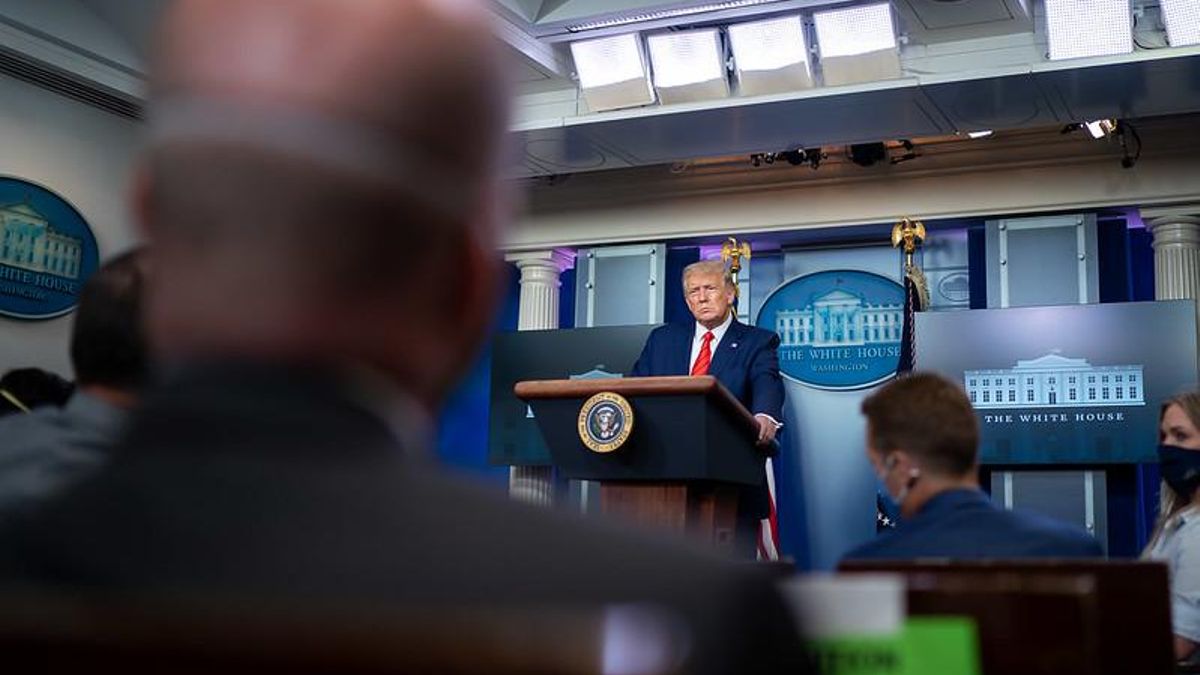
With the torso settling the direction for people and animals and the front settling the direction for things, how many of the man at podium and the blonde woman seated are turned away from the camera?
0

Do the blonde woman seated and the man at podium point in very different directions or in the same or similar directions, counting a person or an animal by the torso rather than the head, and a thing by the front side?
same or similar directions

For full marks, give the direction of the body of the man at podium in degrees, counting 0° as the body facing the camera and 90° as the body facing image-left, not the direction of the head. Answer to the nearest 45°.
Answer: approximately 45°

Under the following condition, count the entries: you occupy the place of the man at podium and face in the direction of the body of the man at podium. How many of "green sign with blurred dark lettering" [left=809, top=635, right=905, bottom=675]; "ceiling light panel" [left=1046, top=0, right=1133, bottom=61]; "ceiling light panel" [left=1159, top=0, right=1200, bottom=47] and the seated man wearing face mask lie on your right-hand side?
0

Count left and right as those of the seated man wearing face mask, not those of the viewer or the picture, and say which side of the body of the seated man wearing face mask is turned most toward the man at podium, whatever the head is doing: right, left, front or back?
front

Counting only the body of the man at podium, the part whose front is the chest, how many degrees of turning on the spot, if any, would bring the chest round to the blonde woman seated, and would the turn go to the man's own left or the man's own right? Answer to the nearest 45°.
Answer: approximately 90° to the man's own left

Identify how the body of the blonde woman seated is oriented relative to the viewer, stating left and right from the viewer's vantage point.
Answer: facing the viewer and to the left of the viewer

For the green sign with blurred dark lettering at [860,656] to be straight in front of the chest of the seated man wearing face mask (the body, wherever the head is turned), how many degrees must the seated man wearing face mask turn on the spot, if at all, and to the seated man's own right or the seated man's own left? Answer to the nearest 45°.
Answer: approximately 135° to the seated man's own left

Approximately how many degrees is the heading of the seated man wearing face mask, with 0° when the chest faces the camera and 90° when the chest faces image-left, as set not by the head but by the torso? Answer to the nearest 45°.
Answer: approximately 135°

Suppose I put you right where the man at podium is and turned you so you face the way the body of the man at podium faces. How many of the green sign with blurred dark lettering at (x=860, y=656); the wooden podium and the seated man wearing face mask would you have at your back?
0

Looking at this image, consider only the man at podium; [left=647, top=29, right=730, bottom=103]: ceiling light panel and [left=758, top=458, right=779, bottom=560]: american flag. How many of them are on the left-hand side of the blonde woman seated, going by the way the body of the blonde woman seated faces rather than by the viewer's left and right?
0

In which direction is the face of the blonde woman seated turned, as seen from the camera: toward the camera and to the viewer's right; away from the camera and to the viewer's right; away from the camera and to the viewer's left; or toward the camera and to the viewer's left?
toward the camera and to the viewer's left
